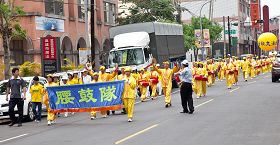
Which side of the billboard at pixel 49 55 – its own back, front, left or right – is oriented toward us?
front

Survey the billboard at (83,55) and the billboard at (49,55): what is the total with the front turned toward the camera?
2

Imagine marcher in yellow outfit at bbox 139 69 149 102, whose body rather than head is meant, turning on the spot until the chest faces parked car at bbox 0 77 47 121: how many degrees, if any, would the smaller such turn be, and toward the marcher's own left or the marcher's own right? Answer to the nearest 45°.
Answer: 0° — they already face it

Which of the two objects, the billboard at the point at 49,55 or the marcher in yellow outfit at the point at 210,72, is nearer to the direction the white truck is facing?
the billboard

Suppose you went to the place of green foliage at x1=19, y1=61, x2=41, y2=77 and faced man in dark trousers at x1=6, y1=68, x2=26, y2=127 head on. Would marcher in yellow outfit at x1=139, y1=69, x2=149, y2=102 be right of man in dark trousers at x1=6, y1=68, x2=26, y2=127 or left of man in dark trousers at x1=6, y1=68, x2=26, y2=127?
left

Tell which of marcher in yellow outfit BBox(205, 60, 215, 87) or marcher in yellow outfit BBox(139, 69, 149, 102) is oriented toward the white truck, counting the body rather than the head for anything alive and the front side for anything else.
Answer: marcher in yellow outfit BBox(205, 60, 215, 87)

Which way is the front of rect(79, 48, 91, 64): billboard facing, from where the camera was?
facing the viewer

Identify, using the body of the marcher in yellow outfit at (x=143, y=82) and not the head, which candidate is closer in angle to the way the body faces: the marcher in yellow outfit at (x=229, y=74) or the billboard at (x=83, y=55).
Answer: the billboard

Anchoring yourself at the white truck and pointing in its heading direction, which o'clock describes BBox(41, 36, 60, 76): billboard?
The billboard is roughly at 1 o'clock from the white truck.

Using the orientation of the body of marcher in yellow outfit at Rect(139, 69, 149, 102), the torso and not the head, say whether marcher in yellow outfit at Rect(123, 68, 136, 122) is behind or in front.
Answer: in front
